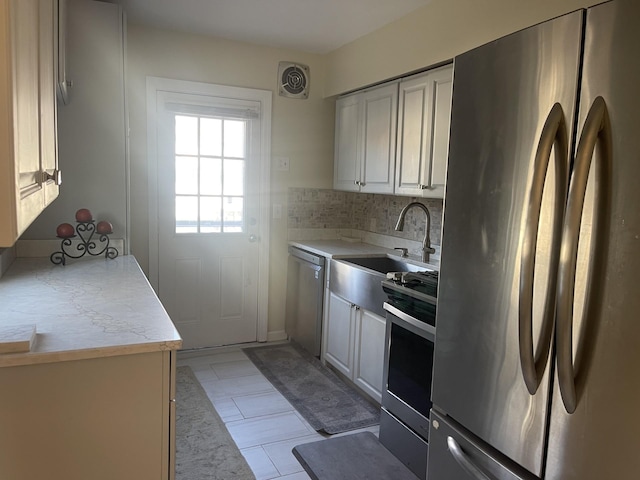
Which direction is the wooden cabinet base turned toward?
to the viewer's right

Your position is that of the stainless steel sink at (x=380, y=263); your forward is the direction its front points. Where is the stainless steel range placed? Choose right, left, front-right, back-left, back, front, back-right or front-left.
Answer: front-left

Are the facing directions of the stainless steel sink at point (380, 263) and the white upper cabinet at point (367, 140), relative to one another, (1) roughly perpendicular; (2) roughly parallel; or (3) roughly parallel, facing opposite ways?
roughly parallel

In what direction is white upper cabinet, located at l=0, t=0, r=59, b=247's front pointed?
to the viewer's right

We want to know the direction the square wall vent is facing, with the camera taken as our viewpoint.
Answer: facing the viewer

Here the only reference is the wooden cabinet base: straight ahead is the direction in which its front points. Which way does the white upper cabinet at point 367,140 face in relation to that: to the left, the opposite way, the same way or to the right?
the opposite way

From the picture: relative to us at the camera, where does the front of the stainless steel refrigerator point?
facing the viewer and to the left of the viewer

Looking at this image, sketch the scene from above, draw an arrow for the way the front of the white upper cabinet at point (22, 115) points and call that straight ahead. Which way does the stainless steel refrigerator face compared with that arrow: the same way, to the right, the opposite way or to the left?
the opposite way

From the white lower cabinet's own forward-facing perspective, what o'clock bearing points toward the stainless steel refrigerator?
The stainless steel refrigerator is roughly at 10 o'clock from the white lower cabinet.

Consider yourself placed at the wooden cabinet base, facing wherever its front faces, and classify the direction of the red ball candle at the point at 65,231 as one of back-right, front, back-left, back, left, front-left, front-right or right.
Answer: left

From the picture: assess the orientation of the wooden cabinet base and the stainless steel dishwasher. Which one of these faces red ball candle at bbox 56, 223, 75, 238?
the stainless steel dishwasher

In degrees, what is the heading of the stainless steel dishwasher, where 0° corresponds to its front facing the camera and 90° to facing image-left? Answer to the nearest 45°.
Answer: approximately 45°
